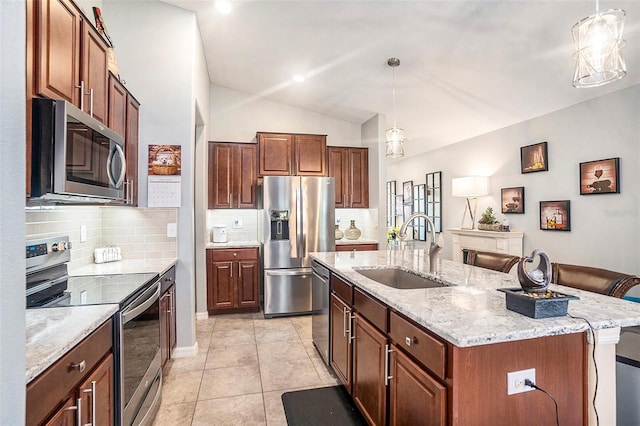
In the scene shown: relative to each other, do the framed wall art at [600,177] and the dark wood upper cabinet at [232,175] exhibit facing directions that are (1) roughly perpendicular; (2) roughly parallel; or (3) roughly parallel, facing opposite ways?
roughly perpendicular

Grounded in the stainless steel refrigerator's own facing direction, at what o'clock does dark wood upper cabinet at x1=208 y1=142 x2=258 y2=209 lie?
The dark wood upper cabinet is roughly at 4 o'clock from the stainless steel refrigerator.

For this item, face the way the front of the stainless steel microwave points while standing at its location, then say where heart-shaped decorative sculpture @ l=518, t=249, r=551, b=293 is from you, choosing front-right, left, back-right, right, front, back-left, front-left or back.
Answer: front

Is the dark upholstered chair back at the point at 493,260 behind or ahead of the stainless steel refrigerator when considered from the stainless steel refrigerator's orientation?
ahead

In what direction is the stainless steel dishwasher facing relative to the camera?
to the viewer's left

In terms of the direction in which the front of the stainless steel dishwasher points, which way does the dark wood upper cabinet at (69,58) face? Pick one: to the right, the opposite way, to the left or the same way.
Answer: the opposite way

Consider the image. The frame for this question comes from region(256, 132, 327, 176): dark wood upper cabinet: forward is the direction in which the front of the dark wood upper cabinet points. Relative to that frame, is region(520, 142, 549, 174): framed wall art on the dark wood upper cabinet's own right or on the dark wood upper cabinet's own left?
on the dark wood upper cabinet's own left

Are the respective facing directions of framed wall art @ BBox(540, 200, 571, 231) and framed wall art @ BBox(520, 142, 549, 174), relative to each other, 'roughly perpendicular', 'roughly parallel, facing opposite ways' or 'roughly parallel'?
roughly parallel

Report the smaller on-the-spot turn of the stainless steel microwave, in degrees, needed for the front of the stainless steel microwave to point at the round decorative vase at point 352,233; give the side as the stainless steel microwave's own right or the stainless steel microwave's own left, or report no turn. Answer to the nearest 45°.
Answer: approximately 90° to the stainless steel microwave's own left

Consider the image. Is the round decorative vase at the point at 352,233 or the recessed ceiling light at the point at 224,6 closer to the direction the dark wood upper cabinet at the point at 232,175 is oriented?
the recessed ceiling light

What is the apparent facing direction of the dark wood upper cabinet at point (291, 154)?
toward the camera

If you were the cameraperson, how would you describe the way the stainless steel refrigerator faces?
facing the viewer

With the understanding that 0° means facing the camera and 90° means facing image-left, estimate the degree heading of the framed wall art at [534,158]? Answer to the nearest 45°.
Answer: approximately 45°

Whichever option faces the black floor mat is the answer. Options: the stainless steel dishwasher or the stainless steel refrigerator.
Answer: the stainless steel refrigerator

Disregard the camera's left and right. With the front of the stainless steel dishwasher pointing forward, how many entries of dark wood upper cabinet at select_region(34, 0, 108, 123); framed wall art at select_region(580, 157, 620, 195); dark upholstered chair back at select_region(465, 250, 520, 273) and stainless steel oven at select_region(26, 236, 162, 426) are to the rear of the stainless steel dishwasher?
2

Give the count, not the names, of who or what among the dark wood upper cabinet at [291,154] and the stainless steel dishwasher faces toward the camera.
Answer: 1

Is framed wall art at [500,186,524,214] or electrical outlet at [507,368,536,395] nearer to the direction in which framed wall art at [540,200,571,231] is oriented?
the electrical outlet

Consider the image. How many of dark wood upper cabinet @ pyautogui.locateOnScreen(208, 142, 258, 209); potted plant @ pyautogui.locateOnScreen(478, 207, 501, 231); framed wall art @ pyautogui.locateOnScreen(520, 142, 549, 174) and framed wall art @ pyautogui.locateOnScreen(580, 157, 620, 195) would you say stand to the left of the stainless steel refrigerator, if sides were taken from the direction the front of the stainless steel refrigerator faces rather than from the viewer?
3

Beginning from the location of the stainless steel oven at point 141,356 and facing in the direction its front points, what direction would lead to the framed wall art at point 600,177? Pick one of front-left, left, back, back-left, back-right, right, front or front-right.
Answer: front-left

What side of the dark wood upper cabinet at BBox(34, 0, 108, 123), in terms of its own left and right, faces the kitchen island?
front

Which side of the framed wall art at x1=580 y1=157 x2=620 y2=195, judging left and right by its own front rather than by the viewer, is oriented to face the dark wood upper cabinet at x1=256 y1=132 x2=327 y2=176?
front
